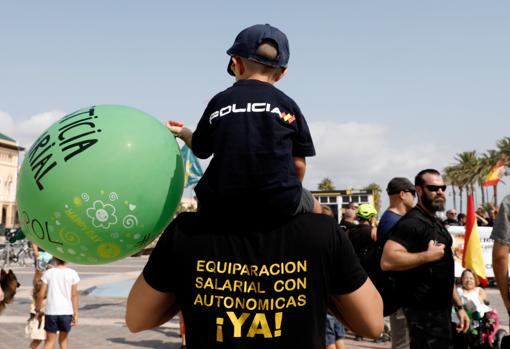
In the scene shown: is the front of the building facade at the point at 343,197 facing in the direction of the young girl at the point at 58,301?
yes

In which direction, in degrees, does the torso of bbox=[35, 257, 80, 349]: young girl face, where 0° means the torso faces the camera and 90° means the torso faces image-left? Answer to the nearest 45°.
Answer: approximately 180°

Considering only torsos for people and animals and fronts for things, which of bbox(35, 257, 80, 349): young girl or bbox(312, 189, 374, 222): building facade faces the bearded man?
the building facade

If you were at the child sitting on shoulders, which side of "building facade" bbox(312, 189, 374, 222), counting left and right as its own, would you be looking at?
front

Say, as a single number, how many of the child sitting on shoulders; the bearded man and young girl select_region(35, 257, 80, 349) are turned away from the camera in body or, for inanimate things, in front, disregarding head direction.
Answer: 2

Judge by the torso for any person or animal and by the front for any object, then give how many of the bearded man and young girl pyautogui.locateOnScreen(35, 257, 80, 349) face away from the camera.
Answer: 1

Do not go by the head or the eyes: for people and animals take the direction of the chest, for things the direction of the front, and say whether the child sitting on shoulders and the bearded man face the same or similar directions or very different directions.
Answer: very different directions

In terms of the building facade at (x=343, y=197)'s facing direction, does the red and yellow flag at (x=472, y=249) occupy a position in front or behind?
in front

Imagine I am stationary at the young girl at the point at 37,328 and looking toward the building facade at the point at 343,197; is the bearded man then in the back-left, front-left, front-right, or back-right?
back-right

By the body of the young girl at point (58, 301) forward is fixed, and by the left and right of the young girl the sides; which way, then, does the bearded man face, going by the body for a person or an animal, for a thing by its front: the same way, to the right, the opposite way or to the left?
the opposite way

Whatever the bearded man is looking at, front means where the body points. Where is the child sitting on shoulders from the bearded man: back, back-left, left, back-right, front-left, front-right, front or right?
front-right

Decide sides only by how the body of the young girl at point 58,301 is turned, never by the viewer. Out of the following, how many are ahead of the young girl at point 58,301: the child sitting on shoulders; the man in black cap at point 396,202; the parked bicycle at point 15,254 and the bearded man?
1

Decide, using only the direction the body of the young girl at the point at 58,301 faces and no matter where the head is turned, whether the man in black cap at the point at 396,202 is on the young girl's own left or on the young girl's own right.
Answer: on the young girl's own right
